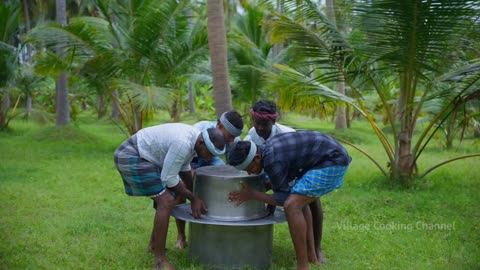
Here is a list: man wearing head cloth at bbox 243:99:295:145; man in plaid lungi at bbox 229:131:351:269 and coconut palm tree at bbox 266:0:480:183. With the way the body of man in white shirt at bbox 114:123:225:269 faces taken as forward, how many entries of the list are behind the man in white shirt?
0

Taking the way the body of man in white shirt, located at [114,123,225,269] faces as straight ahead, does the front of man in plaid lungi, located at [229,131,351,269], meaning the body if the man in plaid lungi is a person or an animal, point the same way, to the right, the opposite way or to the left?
the opposite way

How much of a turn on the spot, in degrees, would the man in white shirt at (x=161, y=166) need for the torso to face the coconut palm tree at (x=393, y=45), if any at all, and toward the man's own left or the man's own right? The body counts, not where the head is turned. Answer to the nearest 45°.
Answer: approximately 45° to the man's own left

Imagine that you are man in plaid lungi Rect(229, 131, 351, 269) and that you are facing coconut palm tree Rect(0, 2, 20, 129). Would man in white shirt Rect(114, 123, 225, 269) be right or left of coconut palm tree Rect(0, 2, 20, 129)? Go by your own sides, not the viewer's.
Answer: left

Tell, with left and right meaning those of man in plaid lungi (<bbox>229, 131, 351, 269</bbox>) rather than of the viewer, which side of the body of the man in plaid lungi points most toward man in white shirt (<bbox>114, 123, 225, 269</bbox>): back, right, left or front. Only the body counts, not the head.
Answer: front

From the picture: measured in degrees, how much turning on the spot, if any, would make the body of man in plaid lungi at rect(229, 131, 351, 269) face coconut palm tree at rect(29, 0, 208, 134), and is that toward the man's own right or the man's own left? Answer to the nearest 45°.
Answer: approximately 45° to the man's own right

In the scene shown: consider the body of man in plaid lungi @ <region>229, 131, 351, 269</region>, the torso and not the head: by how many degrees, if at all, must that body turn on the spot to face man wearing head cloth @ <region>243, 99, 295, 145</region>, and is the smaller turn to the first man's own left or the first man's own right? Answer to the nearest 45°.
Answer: approximately 45° to the first man's own right

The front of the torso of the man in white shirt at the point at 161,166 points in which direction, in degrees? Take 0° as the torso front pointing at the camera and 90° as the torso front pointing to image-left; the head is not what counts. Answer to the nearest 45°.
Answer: approximately 270°

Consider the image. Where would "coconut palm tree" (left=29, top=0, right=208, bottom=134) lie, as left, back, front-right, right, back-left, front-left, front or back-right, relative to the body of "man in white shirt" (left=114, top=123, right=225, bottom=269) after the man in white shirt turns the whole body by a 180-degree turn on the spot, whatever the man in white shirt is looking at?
right

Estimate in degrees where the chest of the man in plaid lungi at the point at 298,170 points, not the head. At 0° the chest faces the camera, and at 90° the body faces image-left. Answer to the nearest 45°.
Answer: approximately 90°

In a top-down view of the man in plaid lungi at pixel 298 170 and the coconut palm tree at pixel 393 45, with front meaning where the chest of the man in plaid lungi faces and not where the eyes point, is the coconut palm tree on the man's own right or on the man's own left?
on the man's own right

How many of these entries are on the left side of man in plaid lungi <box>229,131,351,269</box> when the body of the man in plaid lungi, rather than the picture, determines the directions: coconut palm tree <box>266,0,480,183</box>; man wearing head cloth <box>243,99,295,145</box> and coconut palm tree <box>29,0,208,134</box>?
0

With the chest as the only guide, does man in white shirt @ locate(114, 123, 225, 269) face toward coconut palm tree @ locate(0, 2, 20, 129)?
no

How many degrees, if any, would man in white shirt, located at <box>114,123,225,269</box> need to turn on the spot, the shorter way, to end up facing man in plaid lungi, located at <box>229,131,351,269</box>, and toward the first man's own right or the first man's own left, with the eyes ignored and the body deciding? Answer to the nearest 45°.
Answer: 0° — they already face them

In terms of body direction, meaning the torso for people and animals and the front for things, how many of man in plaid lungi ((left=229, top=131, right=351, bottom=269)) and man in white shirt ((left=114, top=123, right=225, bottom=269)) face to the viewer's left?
1

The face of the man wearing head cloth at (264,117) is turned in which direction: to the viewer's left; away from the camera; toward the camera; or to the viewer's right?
toward the camera
